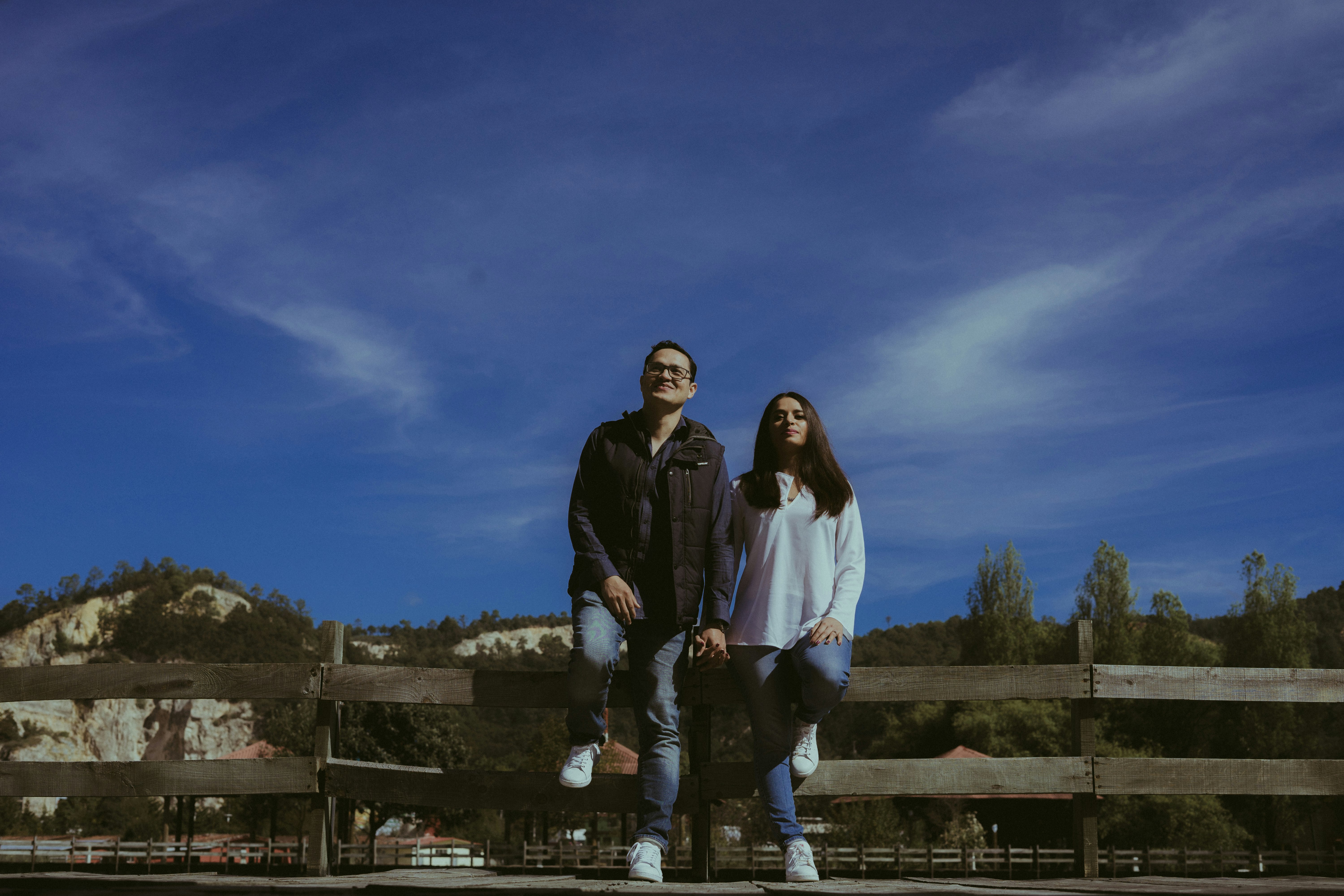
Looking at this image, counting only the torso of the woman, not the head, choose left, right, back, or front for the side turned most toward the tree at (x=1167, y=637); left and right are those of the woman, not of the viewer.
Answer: back

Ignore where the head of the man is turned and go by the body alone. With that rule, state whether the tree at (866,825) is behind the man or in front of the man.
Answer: behind

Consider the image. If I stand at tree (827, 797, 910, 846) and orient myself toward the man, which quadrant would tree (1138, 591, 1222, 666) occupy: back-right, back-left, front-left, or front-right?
back-left

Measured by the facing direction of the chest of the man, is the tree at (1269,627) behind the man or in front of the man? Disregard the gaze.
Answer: behind

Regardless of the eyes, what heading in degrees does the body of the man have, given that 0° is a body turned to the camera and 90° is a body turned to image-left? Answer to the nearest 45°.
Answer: approximately 0°

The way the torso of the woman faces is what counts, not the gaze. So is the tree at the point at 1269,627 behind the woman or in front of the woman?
behind

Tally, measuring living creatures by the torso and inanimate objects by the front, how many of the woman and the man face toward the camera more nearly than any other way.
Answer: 2

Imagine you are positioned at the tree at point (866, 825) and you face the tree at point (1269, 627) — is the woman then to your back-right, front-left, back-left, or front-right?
back-right

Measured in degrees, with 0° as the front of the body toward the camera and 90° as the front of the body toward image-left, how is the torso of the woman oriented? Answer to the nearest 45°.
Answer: approximately 0°
